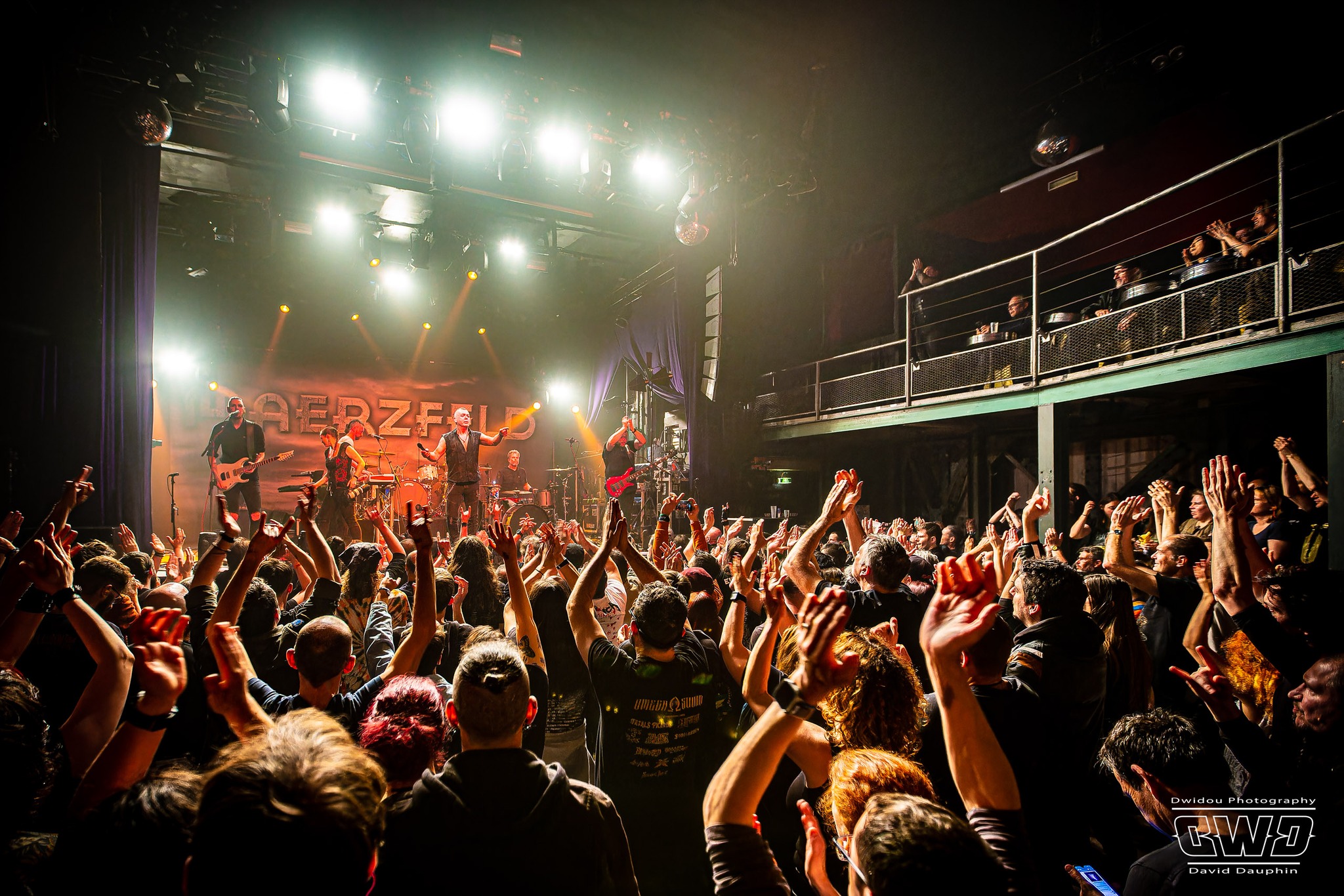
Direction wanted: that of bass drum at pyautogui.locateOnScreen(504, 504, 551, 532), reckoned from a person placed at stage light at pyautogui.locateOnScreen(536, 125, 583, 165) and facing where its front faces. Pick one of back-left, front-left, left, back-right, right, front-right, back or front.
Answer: back

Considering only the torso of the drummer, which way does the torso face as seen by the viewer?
toward the camera

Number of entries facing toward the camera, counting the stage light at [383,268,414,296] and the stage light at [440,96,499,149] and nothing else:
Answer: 2

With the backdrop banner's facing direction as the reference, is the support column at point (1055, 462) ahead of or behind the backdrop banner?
ahead

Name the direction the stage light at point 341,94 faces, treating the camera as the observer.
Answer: facing the viewer

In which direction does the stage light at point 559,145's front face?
toward the camera

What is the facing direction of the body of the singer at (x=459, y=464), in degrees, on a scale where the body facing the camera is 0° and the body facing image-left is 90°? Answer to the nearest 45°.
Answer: approximately 0°

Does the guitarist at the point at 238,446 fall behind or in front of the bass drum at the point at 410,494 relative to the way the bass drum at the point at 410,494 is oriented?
in front
